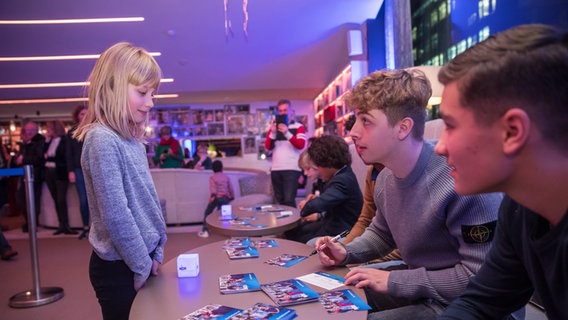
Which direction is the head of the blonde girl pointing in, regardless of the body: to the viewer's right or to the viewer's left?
to the viewer's right

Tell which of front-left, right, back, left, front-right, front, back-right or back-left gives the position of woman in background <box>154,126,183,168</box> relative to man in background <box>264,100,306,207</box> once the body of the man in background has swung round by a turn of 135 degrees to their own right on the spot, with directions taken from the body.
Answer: front

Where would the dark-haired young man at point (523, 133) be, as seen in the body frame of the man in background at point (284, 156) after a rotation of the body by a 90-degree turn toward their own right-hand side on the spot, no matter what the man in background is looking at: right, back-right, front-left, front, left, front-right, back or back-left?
left

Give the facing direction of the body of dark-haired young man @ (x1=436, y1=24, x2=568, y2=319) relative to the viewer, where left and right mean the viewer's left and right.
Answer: facing to the left of the viewer

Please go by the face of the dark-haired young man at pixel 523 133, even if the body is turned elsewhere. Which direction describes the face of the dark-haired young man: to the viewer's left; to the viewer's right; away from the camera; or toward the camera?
to the viewer's left

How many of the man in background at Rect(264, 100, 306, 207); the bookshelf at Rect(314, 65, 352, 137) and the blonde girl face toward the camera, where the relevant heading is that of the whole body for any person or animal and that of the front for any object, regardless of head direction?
1

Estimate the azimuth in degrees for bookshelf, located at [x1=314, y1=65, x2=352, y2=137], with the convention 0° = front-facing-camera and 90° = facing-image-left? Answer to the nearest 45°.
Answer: approximately 90°

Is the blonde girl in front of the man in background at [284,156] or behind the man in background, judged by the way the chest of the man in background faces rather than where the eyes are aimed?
in front

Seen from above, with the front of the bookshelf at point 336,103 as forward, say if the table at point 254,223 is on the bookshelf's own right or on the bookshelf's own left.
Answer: on the bookshelf's own left

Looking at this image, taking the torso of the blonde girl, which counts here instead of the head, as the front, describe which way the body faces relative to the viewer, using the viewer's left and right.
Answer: facing to the right of the viewer

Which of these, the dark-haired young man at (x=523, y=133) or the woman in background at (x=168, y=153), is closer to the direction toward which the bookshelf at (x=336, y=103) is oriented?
the woman in background

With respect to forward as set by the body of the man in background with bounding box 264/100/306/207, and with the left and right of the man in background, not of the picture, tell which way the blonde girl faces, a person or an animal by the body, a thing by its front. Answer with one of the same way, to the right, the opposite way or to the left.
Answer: to the left

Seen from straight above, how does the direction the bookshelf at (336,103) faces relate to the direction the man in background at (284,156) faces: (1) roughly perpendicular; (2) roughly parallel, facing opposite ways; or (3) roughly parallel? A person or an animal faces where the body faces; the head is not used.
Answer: roughly perpendicular

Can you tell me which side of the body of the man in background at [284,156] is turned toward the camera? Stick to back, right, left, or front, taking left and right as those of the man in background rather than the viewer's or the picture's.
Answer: front

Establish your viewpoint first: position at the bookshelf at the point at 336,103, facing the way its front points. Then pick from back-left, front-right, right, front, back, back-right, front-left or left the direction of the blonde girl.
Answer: left

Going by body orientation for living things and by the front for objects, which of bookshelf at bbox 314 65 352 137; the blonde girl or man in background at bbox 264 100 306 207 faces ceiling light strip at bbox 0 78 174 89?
the bookshelf
